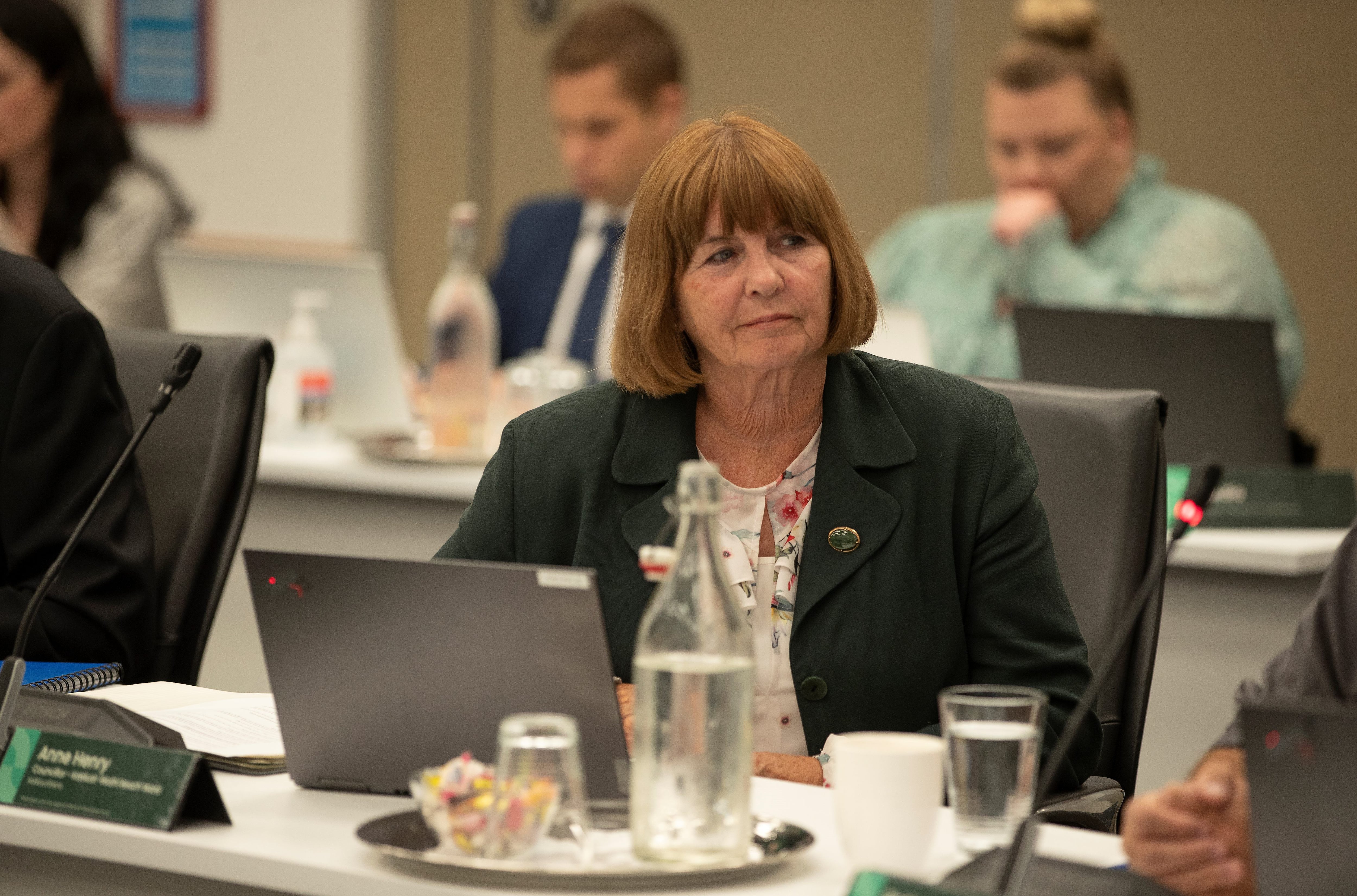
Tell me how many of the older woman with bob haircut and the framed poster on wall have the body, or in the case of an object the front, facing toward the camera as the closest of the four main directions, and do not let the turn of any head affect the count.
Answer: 2

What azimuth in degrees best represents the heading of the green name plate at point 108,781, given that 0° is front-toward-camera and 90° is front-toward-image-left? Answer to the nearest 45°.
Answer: approximately 45°

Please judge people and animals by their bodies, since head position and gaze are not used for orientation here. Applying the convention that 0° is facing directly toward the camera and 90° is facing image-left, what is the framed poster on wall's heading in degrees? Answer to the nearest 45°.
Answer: approximately 0°

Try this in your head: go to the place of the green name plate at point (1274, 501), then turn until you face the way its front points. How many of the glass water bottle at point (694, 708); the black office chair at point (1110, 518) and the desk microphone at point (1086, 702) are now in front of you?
3

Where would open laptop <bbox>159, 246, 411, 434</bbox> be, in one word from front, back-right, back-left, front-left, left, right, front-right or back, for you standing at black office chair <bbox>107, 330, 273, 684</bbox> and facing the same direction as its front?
back-right

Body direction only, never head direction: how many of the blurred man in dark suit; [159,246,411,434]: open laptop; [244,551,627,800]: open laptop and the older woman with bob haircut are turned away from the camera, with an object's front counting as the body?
2

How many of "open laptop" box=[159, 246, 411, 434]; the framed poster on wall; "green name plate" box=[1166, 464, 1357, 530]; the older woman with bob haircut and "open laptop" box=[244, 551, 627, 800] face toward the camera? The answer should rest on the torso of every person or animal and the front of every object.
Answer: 3

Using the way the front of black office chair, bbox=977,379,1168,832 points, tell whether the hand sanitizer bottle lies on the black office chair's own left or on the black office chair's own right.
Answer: on the black office chair's own right

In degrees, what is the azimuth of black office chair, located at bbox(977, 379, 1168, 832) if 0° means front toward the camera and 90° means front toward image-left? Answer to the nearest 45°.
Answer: approximately 45°
